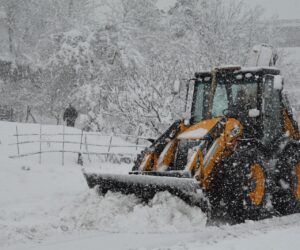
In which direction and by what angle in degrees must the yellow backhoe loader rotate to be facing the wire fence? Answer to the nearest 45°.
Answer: approximately 90° to its right

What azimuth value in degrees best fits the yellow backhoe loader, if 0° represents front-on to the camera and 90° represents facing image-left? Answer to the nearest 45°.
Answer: approximately 45°
